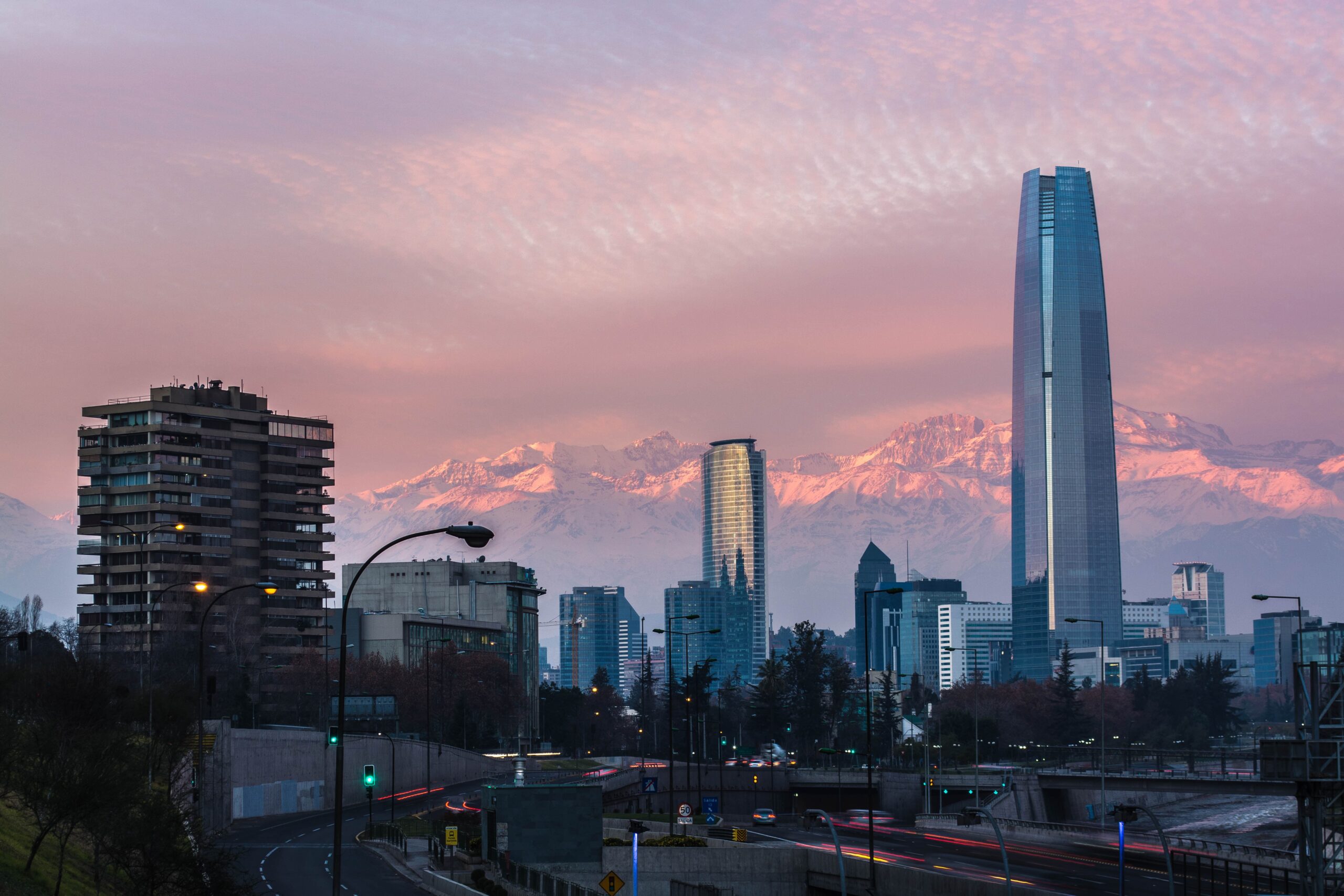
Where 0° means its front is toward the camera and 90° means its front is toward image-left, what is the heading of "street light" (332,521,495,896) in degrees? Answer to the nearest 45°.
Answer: approximately 270°
